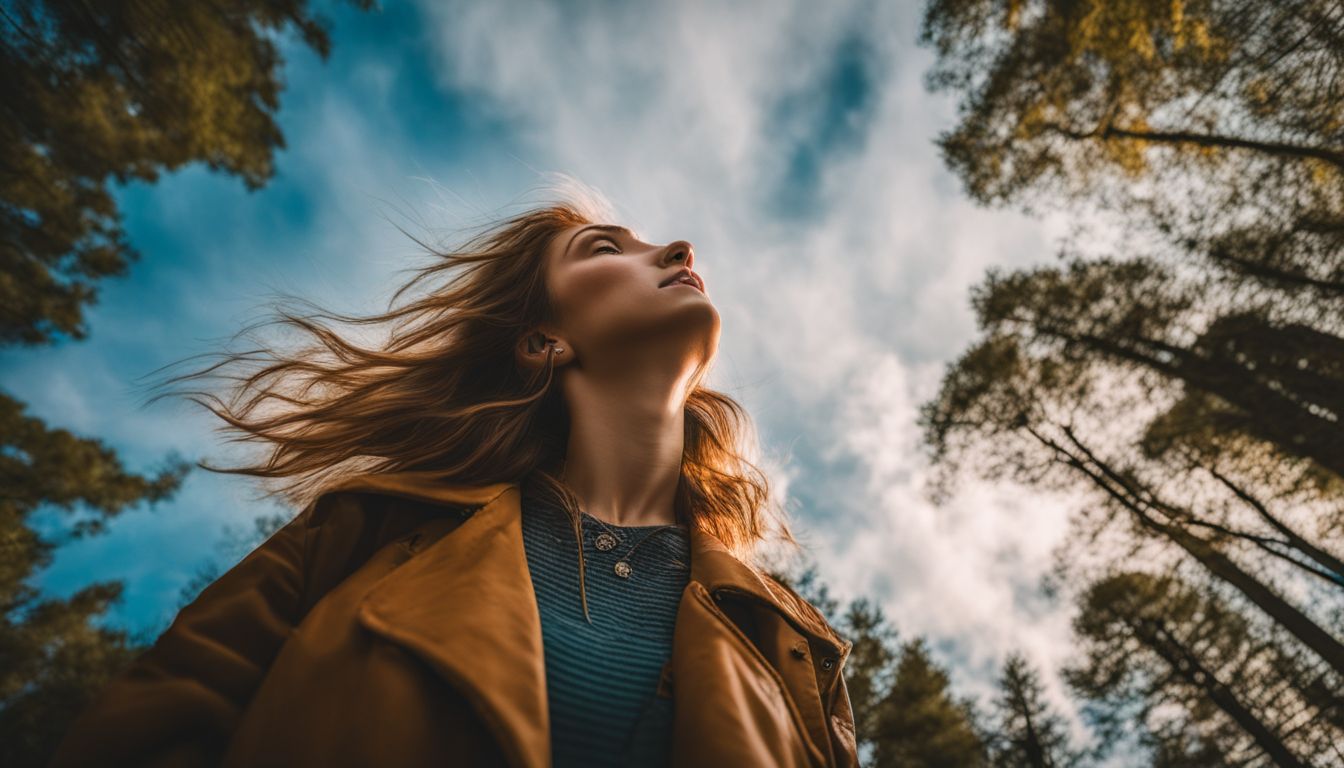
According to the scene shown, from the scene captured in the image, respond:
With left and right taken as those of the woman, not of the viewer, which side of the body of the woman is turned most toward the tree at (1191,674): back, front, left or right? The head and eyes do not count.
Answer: left

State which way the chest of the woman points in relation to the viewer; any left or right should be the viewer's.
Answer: facing the viewer and to the right of the viewer

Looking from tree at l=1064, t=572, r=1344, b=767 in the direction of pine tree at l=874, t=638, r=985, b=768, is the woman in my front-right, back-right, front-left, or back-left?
back-left

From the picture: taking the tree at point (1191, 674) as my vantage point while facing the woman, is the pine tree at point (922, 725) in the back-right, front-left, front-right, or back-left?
back-right

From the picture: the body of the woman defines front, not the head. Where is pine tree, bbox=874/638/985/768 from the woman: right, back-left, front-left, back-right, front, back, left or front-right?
left
